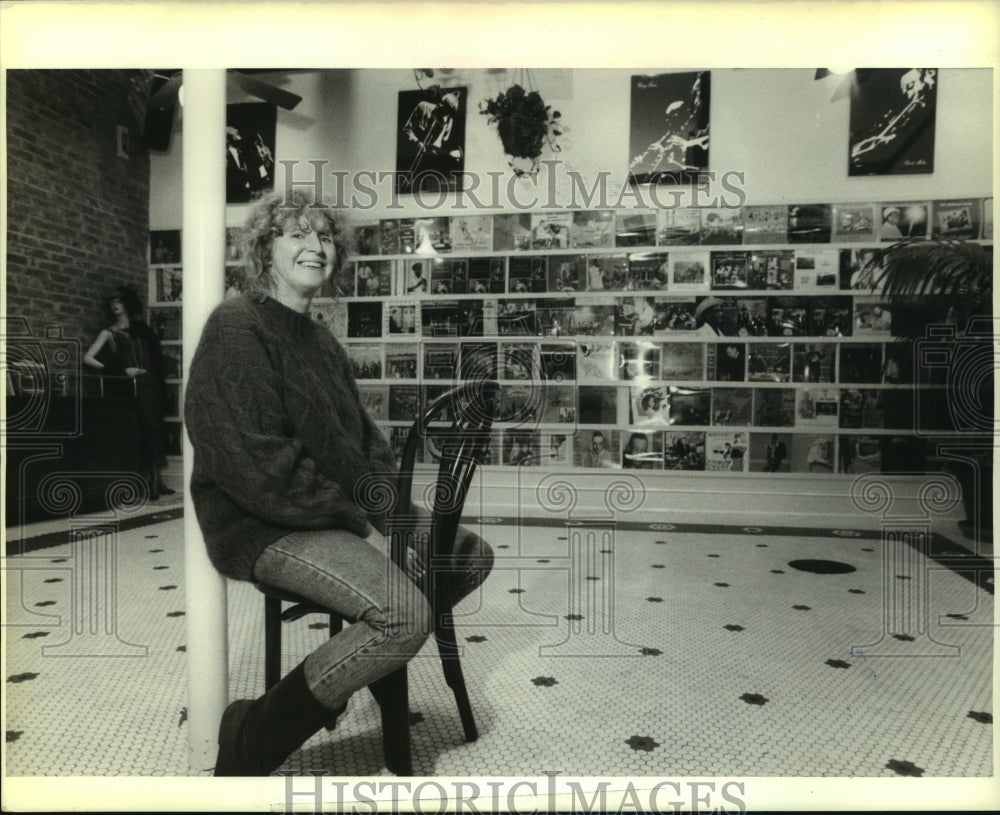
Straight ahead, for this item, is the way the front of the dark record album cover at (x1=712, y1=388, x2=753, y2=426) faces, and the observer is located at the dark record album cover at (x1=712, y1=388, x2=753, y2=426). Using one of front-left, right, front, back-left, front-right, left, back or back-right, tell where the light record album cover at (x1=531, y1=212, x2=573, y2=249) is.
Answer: right

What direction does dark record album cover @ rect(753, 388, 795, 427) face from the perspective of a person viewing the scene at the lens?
facing the viewer

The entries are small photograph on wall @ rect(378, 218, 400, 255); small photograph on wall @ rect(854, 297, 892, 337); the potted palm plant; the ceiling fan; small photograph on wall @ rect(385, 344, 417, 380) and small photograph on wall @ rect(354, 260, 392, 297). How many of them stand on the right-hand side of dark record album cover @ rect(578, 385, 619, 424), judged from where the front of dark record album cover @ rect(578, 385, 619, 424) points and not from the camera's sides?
4

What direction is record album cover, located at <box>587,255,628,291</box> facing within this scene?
toward the camera

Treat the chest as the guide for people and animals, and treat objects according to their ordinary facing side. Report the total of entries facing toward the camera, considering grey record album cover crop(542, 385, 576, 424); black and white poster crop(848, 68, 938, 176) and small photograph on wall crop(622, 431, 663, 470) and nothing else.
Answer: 3

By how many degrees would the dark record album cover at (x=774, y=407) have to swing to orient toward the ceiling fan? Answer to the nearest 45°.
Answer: approximately 90° to its right

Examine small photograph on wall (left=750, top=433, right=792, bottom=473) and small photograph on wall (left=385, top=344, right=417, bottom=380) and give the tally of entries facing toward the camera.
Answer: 2

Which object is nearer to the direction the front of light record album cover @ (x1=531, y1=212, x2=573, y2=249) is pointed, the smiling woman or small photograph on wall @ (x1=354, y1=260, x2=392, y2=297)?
the smiling woman

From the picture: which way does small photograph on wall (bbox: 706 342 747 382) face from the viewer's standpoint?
toward the camera

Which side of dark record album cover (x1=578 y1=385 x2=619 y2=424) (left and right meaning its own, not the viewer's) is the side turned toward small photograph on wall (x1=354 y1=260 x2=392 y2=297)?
right

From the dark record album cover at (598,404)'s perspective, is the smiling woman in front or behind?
in front

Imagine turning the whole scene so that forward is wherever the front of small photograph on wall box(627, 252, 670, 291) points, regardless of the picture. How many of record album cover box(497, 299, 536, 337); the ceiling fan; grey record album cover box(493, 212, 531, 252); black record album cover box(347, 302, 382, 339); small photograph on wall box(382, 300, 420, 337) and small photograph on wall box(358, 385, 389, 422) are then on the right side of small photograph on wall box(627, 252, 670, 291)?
6
